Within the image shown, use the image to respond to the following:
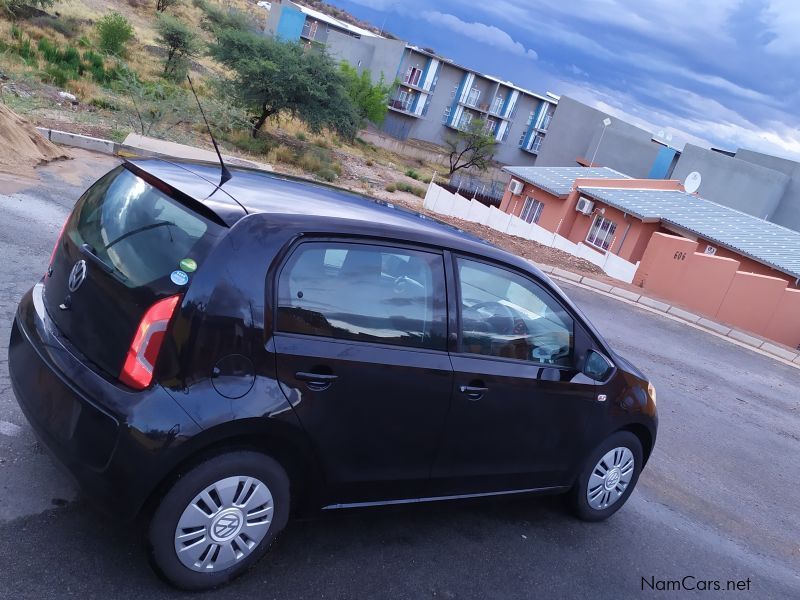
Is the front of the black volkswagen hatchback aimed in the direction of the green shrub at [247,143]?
no

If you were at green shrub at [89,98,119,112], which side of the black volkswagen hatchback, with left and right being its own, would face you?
left

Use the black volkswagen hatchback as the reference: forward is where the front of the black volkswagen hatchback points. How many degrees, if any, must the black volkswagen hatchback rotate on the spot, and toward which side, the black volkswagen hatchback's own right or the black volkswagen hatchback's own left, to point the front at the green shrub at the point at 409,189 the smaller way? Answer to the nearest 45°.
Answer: approximately 45° to the black volkswagen hatchback's own left

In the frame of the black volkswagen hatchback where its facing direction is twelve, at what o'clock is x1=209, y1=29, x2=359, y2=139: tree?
The tree is roughly at 10 o'clock from the black volkswagen hatchback.

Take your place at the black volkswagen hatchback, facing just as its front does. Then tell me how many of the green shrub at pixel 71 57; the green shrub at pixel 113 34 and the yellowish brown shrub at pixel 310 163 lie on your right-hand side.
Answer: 0

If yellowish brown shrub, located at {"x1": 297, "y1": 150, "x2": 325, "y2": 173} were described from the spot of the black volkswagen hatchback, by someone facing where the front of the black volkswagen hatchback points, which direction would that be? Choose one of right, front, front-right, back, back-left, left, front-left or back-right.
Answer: front-left

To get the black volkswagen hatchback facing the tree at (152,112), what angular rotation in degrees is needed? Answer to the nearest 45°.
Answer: approximately 45° to its left

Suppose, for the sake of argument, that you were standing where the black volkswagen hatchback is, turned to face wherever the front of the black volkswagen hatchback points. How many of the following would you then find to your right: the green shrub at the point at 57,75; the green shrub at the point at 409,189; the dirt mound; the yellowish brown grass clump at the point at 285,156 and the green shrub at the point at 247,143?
0

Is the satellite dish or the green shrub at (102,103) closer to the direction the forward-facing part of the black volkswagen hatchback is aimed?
the satellite dish

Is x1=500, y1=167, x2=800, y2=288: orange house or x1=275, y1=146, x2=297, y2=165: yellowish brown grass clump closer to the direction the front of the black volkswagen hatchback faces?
the orange house

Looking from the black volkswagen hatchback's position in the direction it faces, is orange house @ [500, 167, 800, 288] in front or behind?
in front

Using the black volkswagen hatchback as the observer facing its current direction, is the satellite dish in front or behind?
in front

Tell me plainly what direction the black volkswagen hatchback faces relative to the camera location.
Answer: facing away from the viewer and to the right of the viewer

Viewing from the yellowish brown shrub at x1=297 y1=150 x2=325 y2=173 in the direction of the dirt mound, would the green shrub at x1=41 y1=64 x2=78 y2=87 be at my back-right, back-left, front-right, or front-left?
front-right

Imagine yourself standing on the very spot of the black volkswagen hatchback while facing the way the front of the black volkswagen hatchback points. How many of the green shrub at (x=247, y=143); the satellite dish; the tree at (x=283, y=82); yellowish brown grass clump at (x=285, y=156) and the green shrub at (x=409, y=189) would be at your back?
0

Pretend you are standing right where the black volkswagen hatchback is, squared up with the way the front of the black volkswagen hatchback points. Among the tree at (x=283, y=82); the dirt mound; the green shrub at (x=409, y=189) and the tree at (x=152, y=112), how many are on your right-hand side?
0

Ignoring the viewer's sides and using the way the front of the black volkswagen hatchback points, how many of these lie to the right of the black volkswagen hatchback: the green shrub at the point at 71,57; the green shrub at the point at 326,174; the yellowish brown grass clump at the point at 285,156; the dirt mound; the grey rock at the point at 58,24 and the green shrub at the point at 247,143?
0

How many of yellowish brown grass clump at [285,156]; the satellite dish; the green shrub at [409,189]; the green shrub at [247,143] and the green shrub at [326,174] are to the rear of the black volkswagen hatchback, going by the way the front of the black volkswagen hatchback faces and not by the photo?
0

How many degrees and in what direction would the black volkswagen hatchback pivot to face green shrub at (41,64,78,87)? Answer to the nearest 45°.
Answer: approximately 90° to its left
